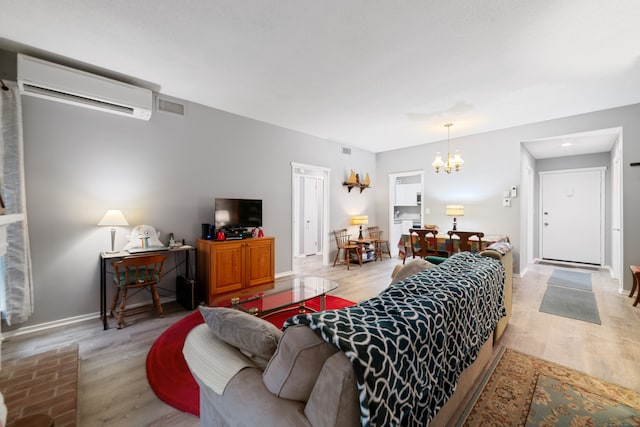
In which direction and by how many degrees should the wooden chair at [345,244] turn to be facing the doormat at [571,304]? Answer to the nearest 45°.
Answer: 0° — it already faces it

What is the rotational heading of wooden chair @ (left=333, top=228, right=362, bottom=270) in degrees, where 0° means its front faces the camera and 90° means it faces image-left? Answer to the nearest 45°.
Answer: approximately 315°

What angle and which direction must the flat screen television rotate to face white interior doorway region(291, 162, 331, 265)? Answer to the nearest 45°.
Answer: approximately 90° to its left

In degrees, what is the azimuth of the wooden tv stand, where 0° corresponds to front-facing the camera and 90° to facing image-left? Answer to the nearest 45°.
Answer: approximately 315°

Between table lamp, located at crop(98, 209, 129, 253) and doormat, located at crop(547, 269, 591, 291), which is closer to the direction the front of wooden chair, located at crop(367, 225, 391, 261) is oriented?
the doormat

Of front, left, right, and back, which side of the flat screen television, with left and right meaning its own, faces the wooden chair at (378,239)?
left

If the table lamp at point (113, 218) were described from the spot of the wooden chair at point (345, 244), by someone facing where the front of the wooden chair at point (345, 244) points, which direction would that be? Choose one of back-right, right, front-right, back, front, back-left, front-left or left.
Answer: right

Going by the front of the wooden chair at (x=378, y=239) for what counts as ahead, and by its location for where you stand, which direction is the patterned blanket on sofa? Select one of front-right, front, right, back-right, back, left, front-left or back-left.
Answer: front-right

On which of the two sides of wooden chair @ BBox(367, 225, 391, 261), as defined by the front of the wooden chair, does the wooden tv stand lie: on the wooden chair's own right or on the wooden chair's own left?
on the wooden chair's own right

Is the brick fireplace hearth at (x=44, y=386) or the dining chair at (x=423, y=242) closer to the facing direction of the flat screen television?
the dining chair
